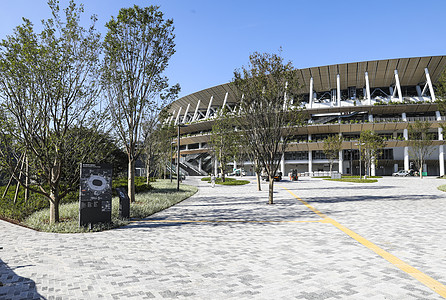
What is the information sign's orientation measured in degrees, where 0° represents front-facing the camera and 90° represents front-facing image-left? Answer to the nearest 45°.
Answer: approximately 0°

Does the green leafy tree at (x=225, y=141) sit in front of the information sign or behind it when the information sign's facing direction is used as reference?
behind

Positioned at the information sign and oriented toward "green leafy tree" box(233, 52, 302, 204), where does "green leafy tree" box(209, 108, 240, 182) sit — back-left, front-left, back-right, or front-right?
front-left

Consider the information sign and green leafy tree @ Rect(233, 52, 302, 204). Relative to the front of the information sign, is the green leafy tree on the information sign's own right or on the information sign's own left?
on the information sign's own left

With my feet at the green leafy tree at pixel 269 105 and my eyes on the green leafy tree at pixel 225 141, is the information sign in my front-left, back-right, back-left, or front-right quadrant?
back-left
